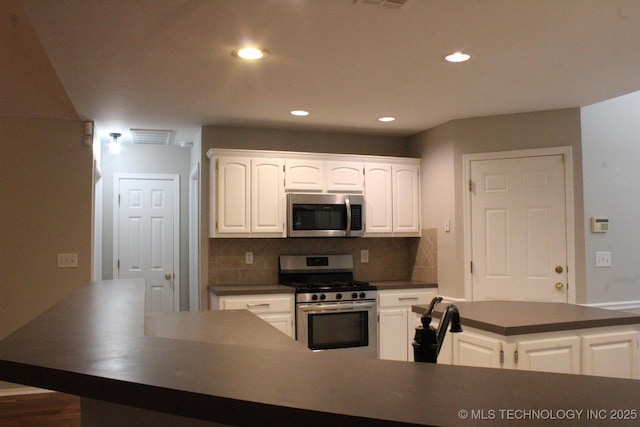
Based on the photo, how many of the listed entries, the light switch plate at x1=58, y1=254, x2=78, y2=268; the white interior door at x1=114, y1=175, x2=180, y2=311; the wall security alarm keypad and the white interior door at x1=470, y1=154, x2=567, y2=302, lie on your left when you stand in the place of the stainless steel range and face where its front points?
2

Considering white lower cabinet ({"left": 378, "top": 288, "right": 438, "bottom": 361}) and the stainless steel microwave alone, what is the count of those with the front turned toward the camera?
2

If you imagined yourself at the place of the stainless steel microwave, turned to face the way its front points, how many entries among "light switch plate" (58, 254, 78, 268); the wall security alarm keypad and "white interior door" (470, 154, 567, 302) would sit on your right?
1

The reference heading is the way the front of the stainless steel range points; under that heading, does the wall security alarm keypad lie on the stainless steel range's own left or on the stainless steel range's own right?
on the stainless steel range's own left

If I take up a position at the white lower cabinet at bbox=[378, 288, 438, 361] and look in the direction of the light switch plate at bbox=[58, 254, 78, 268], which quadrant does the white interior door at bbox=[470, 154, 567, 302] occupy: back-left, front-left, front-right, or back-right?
back-left

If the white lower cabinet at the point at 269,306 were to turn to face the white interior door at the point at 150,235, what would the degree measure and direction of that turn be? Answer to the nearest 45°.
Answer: approximately 135° to its right

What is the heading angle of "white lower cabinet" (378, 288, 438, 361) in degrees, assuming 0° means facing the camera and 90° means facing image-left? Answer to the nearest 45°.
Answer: approximately 0°

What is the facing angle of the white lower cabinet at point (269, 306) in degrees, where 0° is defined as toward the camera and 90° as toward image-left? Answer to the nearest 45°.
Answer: approximately 0°

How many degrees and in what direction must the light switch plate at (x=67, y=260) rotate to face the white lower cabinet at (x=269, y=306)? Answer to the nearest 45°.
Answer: approximately 45° to its left

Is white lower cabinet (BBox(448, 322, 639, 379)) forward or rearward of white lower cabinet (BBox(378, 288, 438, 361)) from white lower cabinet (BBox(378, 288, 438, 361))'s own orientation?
forward
